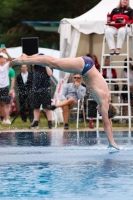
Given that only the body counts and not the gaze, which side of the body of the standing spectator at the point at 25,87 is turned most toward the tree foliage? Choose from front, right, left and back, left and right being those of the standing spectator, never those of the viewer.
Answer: back

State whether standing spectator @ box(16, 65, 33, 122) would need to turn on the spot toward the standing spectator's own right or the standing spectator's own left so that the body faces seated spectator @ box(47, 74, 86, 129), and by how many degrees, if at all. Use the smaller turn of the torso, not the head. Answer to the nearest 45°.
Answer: approximately 45° to the standing spectator's own left

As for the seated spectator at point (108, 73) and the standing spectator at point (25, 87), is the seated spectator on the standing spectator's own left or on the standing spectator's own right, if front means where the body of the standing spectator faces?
on the standing spectator's own left

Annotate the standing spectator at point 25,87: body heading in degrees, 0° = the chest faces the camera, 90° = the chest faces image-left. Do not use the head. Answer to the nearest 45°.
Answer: approximately 0°
